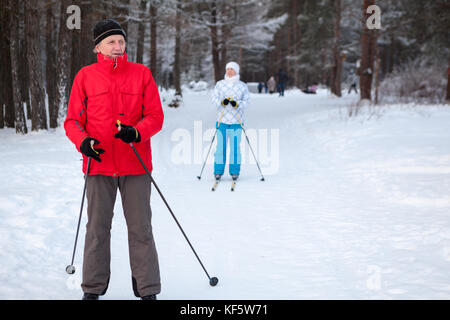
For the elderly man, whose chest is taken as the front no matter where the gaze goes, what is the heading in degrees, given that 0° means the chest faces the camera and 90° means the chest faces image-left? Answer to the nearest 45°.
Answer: approximately 0°

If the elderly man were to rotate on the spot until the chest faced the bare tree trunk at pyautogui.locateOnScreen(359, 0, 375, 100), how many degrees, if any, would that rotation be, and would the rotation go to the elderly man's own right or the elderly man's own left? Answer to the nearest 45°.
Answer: approximately 135° to the elderly man's own left

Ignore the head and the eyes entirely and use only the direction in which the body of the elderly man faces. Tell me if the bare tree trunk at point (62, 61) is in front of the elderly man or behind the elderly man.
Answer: behind

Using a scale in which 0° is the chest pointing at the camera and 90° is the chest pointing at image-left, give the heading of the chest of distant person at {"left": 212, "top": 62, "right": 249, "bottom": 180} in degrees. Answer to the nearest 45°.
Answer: approximately 0°

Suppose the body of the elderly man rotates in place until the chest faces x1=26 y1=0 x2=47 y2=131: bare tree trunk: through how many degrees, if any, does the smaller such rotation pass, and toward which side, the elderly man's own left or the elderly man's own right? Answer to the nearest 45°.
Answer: approximately 180°

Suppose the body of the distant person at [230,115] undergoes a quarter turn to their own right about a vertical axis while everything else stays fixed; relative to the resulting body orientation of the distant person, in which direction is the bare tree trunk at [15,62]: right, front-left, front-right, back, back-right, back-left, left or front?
front-right

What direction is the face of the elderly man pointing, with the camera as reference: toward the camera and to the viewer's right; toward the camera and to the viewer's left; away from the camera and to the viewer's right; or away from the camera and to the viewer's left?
toward the camera and to the viewer's right

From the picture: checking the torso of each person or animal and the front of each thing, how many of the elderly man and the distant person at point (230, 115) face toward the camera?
2

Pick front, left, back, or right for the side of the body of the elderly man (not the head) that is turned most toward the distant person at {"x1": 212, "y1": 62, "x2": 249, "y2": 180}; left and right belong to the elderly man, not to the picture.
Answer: back

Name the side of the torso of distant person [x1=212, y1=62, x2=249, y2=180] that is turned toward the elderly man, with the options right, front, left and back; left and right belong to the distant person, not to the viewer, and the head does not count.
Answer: front

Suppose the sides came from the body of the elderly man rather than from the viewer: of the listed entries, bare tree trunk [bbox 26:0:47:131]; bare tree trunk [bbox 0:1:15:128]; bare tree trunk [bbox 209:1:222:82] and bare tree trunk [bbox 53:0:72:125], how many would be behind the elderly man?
4
